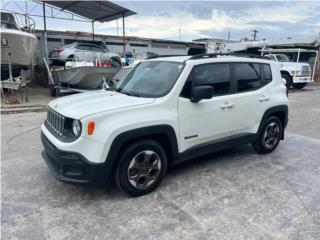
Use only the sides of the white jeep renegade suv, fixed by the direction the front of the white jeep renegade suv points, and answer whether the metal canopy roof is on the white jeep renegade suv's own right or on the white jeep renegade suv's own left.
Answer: on the white jeep renegade suv's own right

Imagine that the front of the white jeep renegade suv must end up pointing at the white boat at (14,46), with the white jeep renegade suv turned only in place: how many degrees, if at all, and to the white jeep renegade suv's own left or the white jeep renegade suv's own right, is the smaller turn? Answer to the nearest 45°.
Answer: approximately 90° to the white jeep renegade suv's own right

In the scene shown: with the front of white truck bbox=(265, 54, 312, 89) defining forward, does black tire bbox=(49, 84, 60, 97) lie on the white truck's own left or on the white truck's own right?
on the white truck's own right

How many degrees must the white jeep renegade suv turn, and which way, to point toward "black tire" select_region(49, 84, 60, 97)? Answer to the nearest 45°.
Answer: approximately 90° to its right

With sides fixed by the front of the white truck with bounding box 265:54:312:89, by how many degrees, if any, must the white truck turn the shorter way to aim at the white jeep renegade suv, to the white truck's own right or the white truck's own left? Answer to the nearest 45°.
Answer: approximately 45° to the white truck's own right

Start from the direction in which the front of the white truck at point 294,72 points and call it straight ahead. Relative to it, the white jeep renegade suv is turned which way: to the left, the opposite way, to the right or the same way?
to the right

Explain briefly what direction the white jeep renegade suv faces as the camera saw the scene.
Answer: facing the viewer and to the left of the viewer

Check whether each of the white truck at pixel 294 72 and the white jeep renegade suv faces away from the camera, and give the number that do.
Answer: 0

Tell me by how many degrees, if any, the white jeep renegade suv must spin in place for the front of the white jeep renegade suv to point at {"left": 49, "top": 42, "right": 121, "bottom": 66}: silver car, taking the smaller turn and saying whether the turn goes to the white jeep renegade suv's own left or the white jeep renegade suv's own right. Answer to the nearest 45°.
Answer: approximately 135° to the white jeep renegade suv's own right

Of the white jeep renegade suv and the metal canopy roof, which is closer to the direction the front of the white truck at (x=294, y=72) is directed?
the white jeep renegade suv

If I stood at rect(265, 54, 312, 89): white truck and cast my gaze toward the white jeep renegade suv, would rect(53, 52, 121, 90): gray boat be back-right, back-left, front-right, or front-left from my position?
front-right

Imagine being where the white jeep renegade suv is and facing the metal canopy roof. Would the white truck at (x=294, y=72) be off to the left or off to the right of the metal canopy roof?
right

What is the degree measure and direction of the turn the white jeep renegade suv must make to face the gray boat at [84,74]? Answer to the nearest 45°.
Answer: approximately 135° to its right
